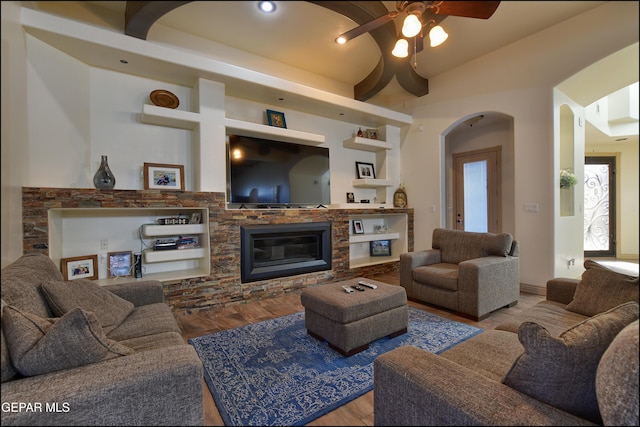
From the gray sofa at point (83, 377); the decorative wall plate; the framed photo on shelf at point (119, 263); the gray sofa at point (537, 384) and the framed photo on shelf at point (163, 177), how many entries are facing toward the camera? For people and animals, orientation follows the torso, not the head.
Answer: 3

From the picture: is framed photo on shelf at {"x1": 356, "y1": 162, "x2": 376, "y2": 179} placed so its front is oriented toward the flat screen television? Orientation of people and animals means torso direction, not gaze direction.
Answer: no

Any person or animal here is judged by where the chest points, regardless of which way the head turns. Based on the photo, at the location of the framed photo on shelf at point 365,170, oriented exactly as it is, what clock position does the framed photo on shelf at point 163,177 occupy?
the framed photo on shelf at point 163,177 is roughly at 3 o'clock from the framed photo on shelf at point 365,170.

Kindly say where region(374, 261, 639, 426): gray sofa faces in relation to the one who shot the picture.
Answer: facing away from the viewer and to the left of the viewer

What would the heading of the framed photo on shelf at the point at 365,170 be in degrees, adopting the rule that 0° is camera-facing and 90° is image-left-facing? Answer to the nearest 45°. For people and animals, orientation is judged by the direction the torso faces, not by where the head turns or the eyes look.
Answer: approximately 315°

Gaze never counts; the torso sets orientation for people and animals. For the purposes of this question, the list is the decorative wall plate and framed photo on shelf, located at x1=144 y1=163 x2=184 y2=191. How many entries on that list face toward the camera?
2

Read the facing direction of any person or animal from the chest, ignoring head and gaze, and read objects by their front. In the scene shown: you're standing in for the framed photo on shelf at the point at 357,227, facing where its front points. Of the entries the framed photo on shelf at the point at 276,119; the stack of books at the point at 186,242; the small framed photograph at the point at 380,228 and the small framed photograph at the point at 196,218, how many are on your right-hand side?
3

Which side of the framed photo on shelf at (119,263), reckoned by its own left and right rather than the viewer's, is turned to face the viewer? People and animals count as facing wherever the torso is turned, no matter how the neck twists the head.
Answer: front

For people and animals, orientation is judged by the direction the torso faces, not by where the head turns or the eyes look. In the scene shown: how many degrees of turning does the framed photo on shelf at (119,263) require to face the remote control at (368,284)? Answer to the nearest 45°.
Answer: approximately 45° to its left

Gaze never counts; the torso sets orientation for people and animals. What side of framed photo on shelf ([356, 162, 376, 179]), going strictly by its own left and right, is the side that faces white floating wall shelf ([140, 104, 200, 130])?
right

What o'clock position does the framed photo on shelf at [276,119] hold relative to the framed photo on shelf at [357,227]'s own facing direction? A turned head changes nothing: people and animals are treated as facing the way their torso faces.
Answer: the framed photo on shelf at [276,119] is roughly at 3 o'clock from the framed photo on shelf at [357,227].

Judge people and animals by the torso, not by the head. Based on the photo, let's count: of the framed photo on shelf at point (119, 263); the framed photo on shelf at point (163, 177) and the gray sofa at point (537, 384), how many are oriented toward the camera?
2

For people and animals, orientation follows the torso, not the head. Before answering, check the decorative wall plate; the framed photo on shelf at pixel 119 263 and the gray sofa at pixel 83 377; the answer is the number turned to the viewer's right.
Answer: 1

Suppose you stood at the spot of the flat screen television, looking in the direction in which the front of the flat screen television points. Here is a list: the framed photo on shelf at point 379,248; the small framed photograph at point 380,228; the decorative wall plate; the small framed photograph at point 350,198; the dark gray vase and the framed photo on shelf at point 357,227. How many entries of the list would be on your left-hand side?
4

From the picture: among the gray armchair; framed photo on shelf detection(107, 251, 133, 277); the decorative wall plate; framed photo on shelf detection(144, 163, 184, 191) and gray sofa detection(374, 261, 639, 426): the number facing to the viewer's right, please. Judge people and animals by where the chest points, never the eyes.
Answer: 0

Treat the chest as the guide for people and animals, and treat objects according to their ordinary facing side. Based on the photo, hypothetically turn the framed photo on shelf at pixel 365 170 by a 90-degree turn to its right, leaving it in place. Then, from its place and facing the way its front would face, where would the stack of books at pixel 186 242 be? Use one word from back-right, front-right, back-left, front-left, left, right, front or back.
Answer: front

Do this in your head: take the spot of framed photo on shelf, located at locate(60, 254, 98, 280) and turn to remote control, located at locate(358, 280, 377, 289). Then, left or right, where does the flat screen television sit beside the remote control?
left

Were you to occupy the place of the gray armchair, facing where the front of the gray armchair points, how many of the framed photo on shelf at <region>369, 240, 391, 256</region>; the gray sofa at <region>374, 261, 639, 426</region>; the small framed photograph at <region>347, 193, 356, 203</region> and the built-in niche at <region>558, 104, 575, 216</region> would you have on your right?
2

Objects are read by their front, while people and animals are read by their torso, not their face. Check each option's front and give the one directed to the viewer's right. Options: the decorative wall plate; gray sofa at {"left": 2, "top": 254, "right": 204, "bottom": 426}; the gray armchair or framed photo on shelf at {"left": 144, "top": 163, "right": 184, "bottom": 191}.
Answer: the gray sofa

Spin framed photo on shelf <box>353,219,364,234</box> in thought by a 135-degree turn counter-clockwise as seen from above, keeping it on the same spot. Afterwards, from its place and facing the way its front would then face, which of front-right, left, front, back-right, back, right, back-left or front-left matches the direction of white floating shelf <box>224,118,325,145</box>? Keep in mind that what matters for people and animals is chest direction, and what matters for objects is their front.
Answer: back-left
